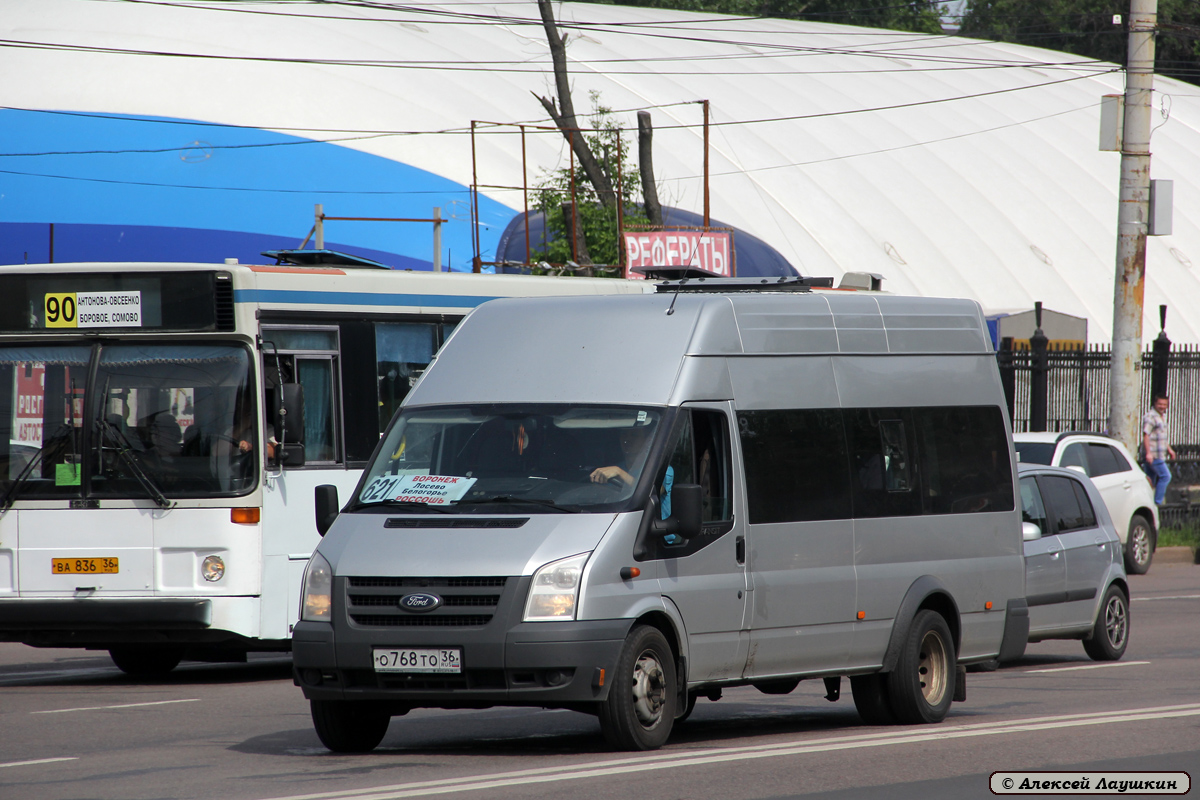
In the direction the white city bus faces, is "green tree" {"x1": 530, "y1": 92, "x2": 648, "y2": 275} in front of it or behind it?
behind

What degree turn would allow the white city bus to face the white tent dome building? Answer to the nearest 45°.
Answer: approximately 135° to its right

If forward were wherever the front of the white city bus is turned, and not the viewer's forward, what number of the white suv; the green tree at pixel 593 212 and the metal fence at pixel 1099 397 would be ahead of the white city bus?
0

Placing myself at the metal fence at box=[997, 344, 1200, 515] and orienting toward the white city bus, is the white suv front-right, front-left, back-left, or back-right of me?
front-left

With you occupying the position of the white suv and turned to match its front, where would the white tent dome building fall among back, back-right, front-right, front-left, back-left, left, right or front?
right

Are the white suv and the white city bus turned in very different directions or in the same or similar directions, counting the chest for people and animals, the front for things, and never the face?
same or similar directions

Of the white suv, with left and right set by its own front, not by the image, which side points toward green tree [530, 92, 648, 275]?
right

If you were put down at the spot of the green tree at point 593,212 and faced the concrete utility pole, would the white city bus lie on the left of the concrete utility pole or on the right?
right

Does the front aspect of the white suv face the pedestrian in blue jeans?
no

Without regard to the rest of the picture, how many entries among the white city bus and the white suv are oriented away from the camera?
0

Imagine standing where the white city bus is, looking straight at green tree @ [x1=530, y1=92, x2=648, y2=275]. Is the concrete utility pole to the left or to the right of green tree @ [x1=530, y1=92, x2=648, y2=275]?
right

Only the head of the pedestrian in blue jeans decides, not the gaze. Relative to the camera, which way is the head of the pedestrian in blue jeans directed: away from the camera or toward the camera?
toward the camera

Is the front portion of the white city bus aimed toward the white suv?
no

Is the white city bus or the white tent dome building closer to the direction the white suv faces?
the white city bus

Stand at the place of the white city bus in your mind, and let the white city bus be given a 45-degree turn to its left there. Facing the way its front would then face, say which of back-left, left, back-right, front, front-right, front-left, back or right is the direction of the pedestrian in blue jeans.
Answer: back-left

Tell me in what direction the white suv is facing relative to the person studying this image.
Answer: facing the viewer and to the left of the viewer
